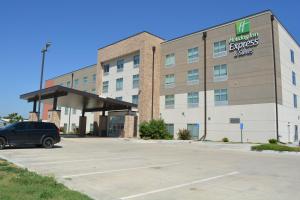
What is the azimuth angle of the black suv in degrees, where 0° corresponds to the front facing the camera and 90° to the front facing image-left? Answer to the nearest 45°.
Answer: approximately 90°

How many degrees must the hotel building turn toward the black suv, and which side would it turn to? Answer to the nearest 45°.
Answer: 0° — it already faces it

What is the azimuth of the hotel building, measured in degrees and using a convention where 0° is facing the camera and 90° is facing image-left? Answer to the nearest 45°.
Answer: approximately 45°

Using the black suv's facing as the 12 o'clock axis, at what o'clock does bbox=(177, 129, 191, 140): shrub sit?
The shrub is roughly at 5 o'clock from the black suv.
